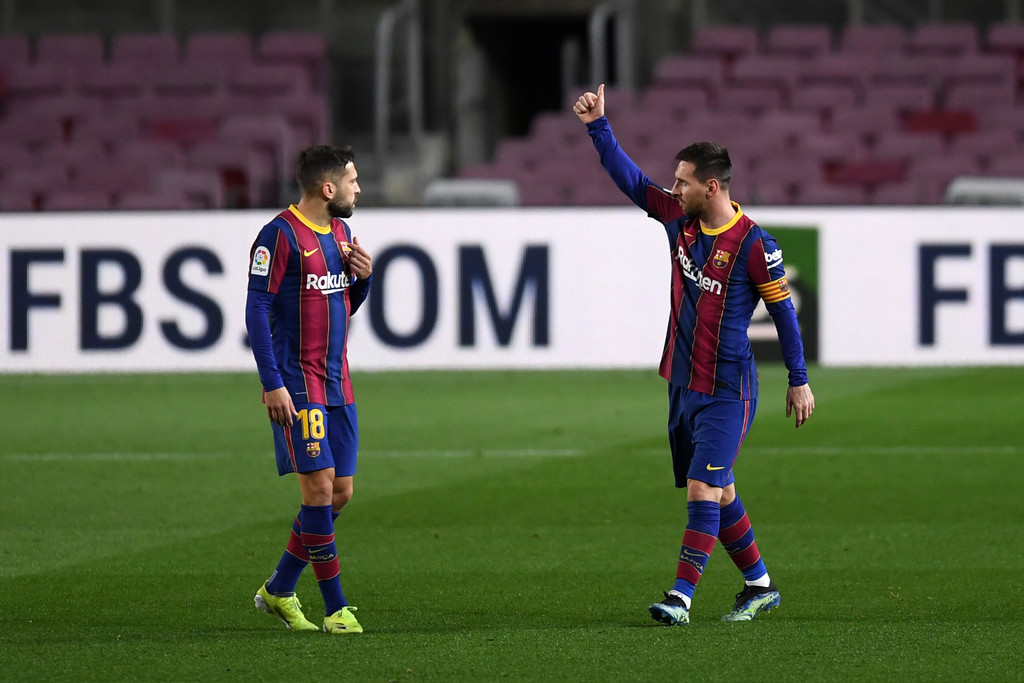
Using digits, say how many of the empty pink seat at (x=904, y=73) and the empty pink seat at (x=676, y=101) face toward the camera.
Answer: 2

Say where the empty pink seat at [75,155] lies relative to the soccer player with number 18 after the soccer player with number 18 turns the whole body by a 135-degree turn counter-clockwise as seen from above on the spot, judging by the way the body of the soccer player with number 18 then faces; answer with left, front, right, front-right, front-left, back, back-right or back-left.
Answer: front

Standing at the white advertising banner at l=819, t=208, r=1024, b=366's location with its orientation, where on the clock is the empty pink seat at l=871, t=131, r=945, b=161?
The empty pink seat is roughly at 6 o'clock from the white advertising banner.

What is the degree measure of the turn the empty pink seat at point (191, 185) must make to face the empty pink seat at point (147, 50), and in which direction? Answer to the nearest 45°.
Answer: approximately 180°

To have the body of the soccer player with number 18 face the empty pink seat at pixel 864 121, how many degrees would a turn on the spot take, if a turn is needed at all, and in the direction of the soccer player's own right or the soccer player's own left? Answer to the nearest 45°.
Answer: approximately 90° to the soccer player's own left

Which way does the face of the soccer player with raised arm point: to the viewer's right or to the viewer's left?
to the viewer's left

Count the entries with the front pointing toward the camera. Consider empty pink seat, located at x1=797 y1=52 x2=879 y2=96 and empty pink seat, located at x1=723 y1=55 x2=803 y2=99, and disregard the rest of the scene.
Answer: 2

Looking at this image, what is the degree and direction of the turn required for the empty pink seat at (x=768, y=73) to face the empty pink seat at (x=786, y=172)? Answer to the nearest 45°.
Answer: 0° — it already faces it

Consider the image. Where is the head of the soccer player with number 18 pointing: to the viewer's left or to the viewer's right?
to the viewer's right

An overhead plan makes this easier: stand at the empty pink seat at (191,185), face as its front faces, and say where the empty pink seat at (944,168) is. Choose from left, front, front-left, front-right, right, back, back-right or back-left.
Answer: left

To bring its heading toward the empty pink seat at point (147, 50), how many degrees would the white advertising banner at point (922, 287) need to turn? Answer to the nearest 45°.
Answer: approximately 135° to its right

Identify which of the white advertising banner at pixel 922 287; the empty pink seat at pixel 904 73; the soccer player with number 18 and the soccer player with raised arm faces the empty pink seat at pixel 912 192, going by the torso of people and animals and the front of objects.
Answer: the empty pink seat at pixel 904 73

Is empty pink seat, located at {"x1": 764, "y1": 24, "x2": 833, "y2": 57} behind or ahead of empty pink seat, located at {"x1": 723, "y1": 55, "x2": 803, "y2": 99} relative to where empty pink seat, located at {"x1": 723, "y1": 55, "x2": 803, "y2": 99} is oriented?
behind
